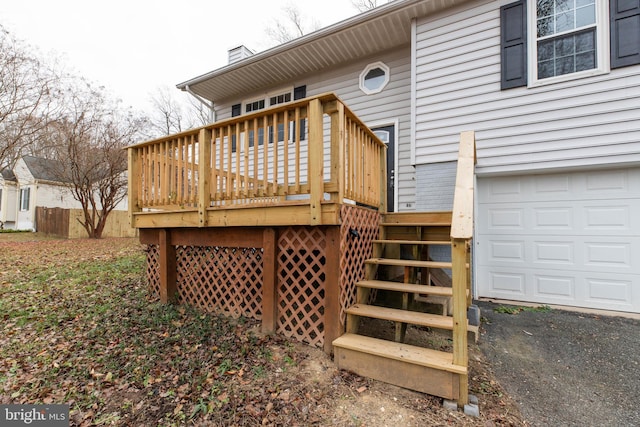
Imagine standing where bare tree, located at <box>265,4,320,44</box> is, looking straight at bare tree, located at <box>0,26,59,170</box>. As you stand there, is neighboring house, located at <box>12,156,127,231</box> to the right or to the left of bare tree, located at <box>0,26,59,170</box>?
right

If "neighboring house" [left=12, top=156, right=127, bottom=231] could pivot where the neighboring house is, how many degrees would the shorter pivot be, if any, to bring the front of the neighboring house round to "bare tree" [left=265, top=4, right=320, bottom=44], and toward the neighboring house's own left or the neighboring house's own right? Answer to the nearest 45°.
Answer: approximately 90° to the neighboring house's own left

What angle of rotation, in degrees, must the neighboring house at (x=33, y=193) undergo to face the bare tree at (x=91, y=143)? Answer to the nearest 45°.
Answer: approximately 45° to its left

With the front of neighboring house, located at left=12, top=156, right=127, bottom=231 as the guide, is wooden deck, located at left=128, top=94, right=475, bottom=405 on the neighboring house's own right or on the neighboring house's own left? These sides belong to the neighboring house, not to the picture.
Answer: on the neighboring house's own left

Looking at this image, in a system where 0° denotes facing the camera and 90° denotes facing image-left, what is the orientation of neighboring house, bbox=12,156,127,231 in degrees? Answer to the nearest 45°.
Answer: approximately 45°

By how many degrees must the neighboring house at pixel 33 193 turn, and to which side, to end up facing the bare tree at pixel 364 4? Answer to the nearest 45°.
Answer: approximately 90° to its left

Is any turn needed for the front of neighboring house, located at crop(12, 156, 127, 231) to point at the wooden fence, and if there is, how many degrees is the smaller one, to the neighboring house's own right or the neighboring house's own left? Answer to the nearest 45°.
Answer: approximately 45° to the neighboring house's own left

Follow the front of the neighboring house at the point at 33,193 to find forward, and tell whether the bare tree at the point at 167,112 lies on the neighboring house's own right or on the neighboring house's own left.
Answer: on the neighboring house's own left
